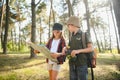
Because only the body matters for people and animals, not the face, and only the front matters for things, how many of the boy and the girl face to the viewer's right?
0

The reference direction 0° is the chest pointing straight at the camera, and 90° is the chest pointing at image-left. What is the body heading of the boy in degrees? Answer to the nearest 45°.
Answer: approximately 45°

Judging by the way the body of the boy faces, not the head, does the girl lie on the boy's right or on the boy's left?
on the boy's right

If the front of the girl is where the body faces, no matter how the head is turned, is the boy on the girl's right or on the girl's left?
on the girl's left
